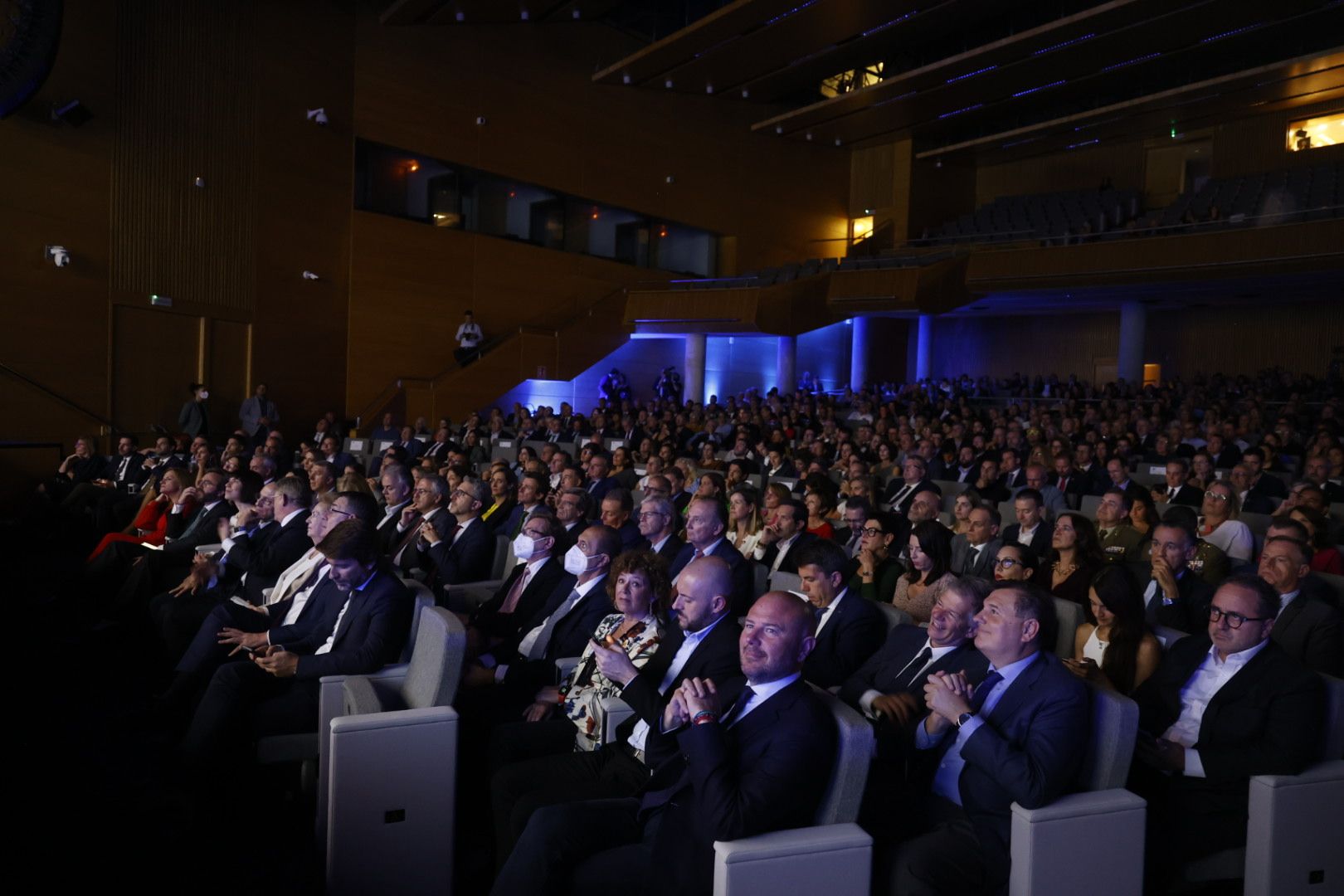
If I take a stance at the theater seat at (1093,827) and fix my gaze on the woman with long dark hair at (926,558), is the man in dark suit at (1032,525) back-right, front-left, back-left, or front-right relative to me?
front-right

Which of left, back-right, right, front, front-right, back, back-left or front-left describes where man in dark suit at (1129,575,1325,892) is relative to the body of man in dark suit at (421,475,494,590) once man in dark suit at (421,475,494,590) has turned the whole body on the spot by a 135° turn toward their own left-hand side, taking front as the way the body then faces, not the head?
front-right

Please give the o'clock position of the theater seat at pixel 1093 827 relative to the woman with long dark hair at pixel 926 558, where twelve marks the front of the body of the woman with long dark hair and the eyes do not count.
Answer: The theater seat is roughly at 10 o'clock from the woman with long dark hair.

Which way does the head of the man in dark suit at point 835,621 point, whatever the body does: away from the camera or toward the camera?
toward the camera

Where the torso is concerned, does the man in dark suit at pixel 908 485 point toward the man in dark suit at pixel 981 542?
no

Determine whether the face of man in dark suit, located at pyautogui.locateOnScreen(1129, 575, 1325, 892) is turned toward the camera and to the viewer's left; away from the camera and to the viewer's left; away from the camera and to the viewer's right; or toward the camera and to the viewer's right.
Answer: toward the camera and to the viewer's left

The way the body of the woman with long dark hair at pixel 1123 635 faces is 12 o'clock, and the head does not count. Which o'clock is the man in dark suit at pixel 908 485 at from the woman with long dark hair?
The man in dark suit is roughly at 4 o'clock from the woman with long dark hair.

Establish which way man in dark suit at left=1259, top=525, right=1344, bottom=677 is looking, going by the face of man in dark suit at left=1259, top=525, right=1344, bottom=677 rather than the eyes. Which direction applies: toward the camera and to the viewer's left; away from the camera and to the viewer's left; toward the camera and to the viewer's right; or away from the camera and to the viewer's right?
toward the camera and to the viewer's left

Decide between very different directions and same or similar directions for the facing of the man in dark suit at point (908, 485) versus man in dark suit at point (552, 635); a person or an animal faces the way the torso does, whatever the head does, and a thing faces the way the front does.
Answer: same or similar directions

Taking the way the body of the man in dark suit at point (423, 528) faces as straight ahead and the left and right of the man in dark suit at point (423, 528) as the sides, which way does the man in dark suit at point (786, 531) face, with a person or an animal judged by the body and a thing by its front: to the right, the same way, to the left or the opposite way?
the same way

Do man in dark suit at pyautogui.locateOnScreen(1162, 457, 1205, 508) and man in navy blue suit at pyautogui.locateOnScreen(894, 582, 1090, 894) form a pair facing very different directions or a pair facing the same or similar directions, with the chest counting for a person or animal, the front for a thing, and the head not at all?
same or similar directions

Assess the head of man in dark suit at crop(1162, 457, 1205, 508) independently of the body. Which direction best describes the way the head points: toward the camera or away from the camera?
toward the camera

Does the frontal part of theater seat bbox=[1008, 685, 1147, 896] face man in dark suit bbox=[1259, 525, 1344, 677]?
no
